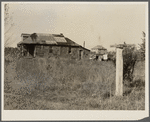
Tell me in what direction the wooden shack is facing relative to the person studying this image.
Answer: facing the viewer
